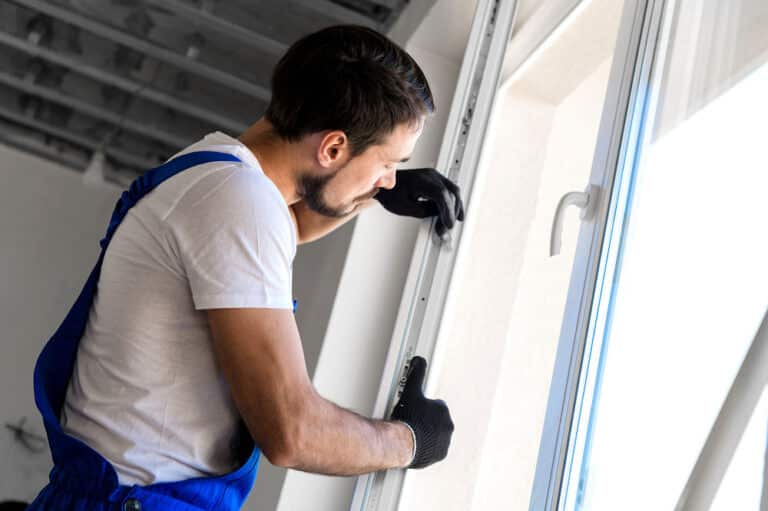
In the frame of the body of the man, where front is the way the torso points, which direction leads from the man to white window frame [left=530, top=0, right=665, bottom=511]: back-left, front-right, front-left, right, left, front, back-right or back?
front

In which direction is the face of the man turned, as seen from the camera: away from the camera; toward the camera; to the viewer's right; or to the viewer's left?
to the viewer's right

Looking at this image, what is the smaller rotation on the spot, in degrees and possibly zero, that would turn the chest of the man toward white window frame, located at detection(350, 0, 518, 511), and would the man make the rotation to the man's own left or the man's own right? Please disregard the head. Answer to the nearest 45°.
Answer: approximately 45° to the man's own left

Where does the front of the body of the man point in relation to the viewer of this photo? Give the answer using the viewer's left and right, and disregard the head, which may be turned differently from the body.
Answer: facing to the right of the viewer
